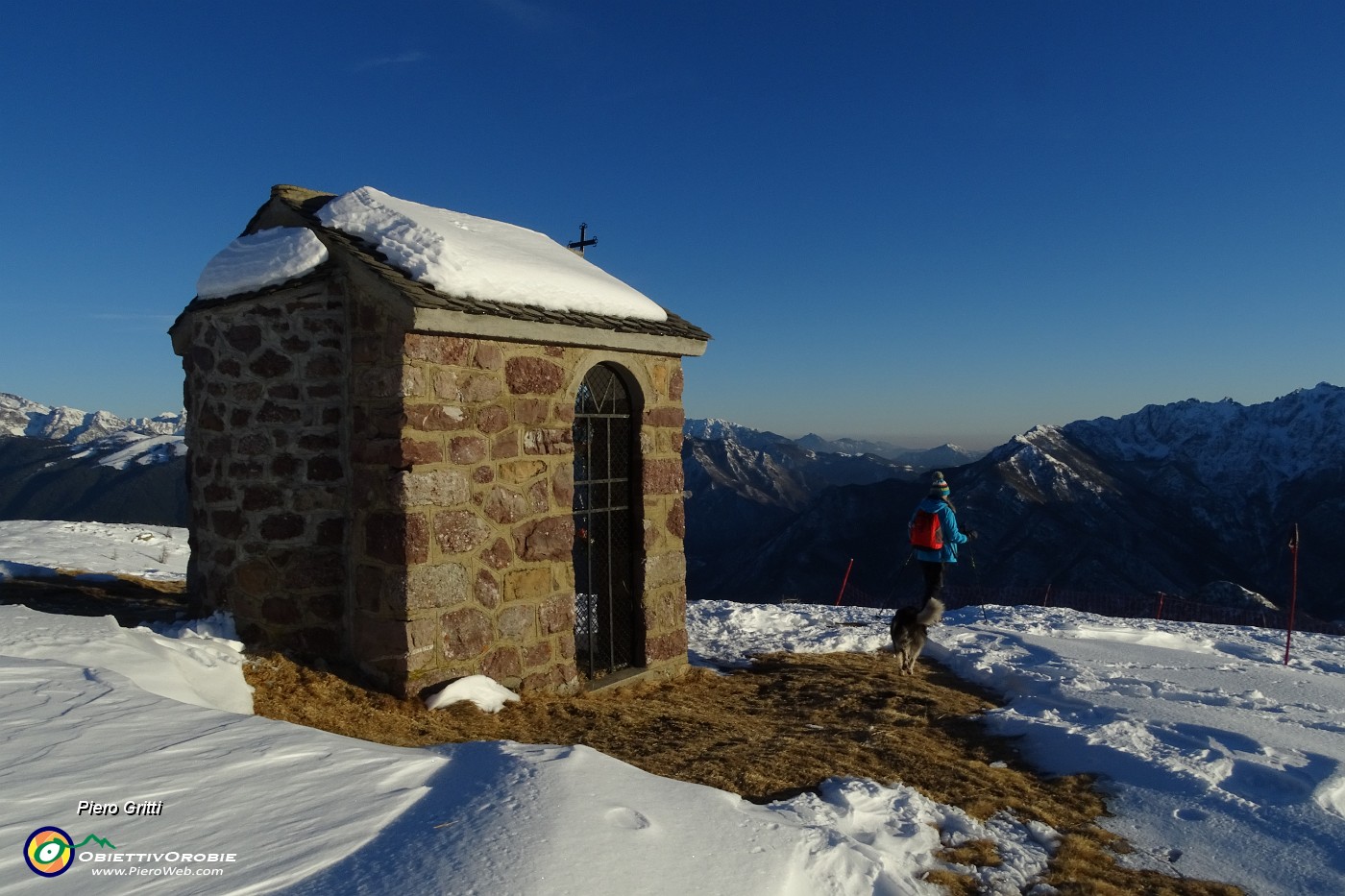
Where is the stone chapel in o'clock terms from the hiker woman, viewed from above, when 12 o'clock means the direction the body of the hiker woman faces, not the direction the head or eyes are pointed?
The stone chapel is roughly at 6 o'clock from the hiker woman.

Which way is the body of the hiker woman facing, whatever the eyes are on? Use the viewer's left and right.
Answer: facing away from the viewer and to the right of the viewer
